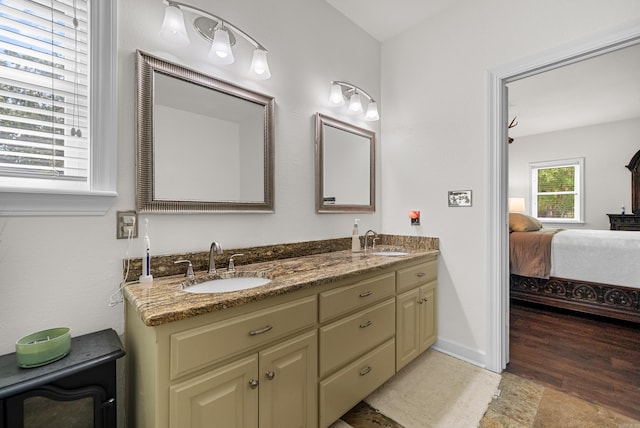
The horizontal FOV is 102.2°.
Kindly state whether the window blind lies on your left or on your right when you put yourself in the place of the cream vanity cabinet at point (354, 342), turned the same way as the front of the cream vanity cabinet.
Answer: on your right

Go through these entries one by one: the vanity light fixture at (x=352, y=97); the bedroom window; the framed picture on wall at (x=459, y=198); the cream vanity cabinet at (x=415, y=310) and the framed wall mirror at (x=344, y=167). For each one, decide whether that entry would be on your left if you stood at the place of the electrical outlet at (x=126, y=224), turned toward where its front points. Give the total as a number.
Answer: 5

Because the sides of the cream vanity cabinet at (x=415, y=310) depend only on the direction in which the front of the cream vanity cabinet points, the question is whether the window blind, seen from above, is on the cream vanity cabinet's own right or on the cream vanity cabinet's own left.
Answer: on the cream vanity cabinet's own right

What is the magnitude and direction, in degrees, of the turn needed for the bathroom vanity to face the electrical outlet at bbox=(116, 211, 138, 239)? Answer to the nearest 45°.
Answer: approximately 135° to its right

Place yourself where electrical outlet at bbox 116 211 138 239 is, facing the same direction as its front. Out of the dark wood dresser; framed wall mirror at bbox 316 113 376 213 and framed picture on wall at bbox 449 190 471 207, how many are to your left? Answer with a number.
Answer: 3

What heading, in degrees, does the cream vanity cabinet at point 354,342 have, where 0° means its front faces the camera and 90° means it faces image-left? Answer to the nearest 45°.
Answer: approximately 315°

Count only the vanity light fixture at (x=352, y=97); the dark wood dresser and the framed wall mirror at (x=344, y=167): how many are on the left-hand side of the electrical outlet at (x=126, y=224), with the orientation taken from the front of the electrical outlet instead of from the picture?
3
